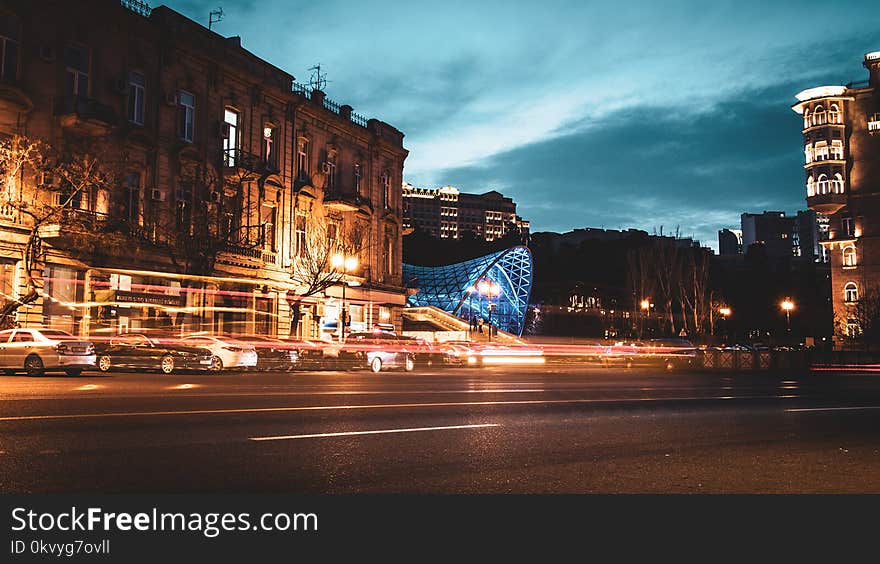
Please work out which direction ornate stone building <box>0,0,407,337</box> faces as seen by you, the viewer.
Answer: facing the viewer and to the right of the viewer

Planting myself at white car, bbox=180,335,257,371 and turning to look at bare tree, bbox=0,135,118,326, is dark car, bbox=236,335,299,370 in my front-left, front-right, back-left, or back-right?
back-right

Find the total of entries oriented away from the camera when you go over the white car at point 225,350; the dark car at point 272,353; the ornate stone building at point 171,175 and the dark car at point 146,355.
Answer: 0

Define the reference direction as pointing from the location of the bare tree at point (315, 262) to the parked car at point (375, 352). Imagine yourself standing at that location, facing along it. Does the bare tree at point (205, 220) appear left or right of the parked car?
right

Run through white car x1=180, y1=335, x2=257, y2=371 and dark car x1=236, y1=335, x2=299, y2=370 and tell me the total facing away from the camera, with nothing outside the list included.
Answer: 0
